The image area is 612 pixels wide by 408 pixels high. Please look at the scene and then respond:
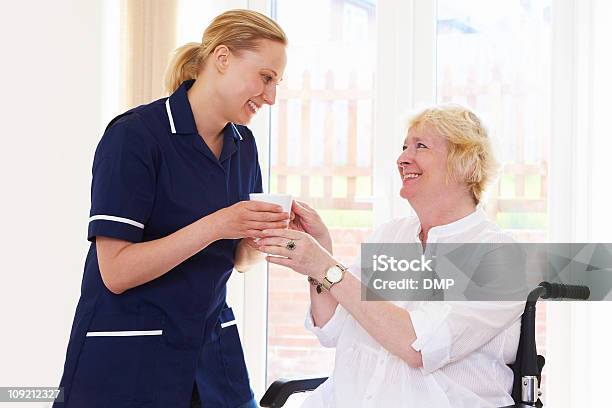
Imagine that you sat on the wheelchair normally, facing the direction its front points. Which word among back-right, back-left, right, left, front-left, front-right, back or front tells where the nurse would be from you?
front

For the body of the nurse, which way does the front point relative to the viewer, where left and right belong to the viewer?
facing the viewer and to the right of the viewer

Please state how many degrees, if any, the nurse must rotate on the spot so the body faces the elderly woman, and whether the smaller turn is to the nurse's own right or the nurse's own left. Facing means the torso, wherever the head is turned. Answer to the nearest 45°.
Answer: approximately 45° to the nurse's own left

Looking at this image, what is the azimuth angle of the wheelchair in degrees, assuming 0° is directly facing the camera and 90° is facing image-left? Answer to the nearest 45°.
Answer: approximately 90°

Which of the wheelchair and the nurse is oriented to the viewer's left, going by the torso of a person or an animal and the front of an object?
the wheelchair

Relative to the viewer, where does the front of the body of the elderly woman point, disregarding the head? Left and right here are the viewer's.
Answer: facing the viewer and to the left of the viewer

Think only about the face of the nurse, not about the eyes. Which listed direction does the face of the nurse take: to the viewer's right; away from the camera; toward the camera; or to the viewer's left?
to the viewer's right

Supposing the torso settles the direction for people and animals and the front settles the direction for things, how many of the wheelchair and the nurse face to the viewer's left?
1

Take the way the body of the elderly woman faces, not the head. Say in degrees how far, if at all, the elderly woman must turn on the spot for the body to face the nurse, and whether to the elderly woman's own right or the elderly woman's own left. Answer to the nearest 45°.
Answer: approximately 45° to the elderly woman's own right

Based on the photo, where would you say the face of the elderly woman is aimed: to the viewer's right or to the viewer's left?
to the viewer's left

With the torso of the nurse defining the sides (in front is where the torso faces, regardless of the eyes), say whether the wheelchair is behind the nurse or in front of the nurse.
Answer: in front
